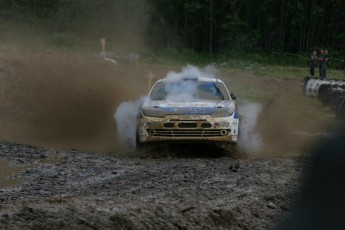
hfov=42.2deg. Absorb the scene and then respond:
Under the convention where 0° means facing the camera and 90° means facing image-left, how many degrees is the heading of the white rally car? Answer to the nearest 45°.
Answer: approximately 0°
